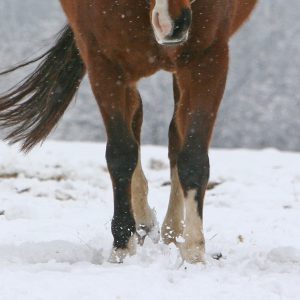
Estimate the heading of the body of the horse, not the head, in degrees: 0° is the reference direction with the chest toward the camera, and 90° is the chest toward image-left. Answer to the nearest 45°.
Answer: approximately 0°
